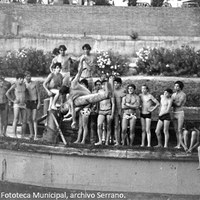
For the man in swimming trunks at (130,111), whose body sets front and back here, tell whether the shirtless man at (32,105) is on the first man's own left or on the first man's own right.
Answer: on the first man's own right

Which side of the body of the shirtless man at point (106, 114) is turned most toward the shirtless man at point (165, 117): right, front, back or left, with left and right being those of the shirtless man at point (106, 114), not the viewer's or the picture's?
left

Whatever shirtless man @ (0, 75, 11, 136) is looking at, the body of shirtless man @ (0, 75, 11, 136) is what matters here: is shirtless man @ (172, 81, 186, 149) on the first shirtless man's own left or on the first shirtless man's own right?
on the first shirtless man's own left

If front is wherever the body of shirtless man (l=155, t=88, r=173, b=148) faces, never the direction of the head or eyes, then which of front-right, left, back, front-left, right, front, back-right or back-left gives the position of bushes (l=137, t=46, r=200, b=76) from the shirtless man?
back-right

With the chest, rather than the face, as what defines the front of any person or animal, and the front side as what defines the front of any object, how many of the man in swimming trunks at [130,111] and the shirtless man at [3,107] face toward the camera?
2

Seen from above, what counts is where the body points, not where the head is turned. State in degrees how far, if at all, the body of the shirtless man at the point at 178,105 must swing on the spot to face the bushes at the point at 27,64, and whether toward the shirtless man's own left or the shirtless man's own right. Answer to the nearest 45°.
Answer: approximately 90° to the shirtless man's own right

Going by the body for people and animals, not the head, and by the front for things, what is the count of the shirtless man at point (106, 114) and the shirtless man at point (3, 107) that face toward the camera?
2
